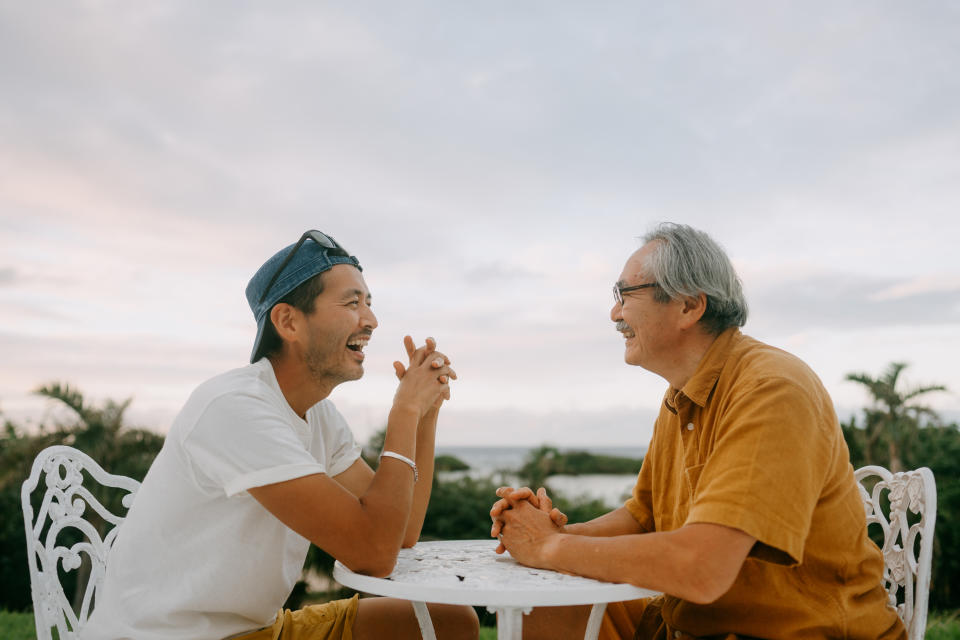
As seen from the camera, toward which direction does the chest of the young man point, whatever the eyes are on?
to the viewer's right

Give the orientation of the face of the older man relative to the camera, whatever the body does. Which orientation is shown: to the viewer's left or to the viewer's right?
to the viewer's left

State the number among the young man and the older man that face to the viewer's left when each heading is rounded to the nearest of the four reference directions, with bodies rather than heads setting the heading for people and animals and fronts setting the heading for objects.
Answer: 1

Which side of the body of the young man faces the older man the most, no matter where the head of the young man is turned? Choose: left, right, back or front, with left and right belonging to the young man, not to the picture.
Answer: front

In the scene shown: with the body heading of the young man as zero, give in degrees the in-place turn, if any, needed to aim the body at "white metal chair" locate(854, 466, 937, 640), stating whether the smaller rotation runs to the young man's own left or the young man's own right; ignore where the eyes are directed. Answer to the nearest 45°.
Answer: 0° — they already face it

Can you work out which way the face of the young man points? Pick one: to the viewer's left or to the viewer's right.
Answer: to the viewer's right

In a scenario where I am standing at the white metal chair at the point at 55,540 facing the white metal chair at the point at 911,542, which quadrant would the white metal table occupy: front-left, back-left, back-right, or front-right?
front-right

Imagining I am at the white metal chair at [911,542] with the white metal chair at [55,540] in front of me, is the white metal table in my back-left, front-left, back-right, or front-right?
front-left

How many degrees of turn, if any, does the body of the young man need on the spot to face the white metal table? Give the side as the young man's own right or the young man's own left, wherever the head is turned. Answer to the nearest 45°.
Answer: approximately 45° to the young man's own right

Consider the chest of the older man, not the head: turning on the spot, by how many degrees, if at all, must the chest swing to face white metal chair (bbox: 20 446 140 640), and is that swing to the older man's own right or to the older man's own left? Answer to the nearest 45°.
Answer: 0° — they already face it

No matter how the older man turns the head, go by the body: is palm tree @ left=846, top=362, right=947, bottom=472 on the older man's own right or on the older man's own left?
on the older man's own right

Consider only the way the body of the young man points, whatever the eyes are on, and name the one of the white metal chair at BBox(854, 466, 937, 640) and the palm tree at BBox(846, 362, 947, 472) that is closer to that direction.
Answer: the white metal chair

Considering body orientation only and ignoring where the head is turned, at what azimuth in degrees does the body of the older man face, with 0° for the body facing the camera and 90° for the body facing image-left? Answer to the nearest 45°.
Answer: approximately 90°

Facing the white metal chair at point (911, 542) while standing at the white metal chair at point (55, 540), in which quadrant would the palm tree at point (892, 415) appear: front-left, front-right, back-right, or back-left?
front-left
